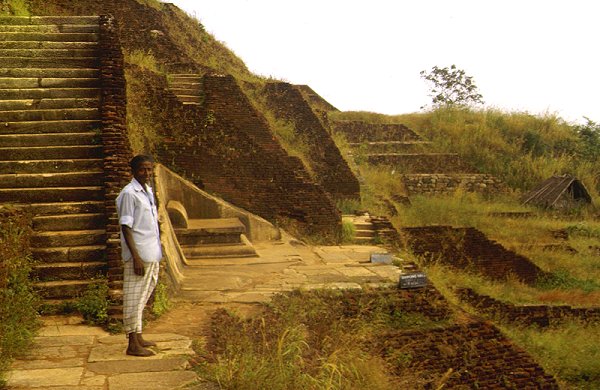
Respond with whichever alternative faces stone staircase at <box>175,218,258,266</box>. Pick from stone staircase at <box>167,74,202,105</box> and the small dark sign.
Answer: stone staircase at <box>167,74,202,105</box>

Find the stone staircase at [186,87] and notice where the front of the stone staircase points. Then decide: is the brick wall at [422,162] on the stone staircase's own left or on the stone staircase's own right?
on the stone staircase's own left

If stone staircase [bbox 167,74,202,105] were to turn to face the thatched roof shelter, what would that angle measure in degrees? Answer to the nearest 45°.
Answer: approximately 90° to its left

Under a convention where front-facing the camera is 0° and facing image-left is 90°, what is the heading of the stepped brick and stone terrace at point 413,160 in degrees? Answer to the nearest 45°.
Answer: approximately 0°

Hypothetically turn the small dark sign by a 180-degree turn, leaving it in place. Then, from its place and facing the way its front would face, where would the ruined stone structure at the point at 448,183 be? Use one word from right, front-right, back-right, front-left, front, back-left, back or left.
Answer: front

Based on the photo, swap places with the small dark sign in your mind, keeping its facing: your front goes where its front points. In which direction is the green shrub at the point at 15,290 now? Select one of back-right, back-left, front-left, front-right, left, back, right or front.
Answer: front-right

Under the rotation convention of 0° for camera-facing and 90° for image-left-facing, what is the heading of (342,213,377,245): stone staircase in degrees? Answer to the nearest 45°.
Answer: approximately 0°

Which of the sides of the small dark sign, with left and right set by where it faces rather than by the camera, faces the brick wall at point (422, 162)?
back
